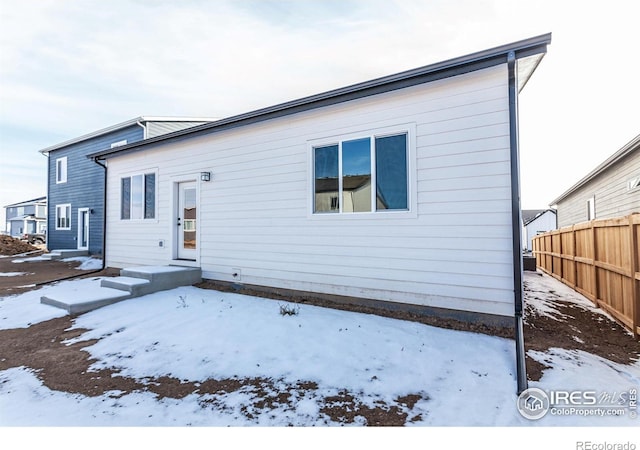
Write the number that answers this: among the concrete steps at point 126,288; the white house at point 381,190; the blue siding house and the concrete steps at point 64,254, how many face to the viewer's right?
0

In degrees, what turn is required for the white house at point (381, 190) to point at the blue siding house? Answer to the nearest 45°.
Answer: approximately 90° to its right

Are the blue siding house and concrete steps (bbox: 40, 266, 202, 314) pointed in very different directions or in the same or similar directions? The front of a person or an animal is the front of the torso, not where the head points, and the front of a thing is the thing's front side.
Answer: same or similar directions

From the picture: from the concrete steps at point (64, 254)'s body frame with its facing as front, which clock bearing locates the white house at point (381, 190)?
The white house is roughly at 10 o'clock from the concrete steps.

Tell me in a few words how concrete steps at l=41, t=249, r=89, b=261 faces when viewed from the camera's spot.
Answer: facing the viewer and to the left of the viewer

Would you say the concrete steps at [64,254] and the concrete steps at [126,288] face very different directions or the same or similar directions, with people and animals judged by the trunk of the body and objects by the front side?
same or similar directions

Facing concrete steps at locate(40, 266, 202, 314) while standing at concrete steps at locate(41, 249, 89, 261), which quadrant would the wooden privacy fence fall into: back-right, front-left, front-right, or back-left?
front-left

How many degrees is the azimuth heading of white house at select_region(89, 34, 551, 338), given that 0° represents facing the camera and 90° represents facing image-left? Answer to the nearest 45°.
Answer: approximately 45°

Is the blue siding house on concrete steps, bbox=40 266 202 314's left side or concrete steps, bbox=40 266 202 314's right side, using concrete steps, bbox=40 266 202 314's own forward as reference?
on its right

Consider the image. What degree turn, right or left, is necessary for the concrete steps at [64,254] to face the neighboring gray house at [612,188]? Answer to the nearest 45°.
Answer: approximately 90° to its left

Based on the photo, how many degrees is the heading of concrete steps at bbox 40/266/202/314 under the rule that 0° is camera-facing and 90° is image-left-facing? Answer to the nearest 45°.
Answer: approximately 45°

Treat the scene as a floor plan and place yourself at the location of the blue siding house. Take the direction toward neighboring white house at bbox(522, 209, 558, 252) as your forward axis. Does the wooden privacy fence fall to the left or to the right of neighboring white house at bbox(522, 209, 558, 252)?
right

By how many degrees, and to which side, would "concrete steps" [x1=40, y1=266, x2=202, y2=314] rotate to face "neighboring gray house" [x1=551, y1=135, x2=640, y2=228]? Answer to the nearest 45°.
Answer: approximately 135° to its left
